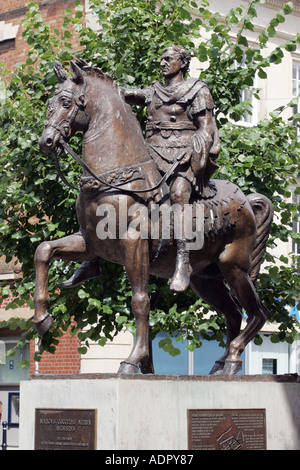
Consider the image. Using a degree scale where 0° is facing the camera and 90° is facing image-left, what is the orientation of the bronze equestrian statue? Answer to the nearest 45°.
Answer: approximately 45°
